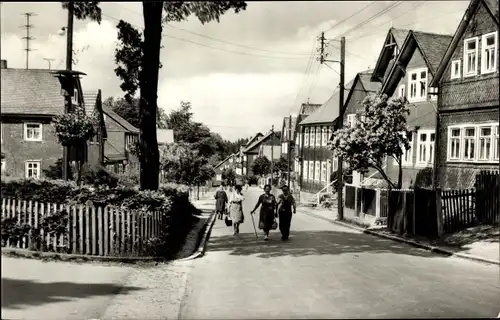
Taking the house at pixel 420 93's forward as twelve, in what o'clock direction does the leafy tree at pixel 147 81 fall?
The leafy tree is roughly at 11 o'clock from the house.

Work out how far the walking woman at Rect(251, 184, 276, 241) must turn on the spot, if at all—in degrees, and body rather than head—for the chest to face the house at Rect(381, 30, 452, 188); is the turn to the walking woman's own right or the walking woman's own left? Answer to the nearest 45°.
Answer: approximately 135° to the walking woman's own left

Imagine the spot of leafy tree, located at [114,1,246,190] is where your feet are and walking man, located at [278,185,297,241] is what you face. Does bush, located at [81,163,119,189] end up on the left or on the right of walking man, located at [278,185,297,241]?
left

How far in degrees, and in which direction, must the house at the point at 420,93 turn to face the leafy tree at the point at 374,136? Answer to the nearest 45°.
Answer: approximately 45° to its left

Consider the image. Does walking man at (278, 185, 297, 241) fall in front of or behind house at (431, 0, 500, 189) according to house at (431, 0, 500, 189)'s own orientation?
in front

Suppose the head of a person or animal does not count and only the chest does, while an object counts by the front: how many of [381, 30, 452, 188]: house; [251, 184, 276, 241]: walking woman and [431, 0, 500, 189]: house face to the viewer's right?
0

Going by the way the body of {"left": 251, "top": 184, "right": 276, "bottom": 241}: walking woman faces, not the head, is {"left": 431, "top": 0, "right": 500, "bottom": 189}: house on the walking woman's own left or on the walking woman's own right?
on the walking woman's own left

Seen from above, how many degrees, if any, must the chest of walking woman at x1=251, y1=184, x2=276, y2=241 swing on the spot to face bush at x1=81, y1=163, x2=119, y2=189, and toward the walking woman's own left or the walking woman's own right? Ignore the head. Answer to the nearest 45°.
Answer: approximately 135° to the walking woman's own right

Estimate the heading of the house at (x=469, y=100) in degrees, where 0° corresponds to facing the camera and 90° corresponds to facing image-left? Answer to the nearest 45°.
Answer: approximately 45°

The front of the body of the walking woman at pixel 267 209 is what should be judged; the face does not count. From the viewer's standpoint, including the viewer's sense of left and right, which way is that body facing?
facing the viewer

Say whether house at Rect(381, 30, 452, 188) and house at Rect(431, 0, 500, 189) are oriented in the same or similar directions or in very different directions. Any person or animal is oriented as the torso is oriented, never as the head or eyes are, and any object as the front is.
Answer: same or similar directions

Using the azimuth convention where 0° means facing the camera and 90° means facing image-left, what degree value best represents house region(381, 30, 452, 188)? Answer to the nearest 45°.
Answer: approximately 45°
